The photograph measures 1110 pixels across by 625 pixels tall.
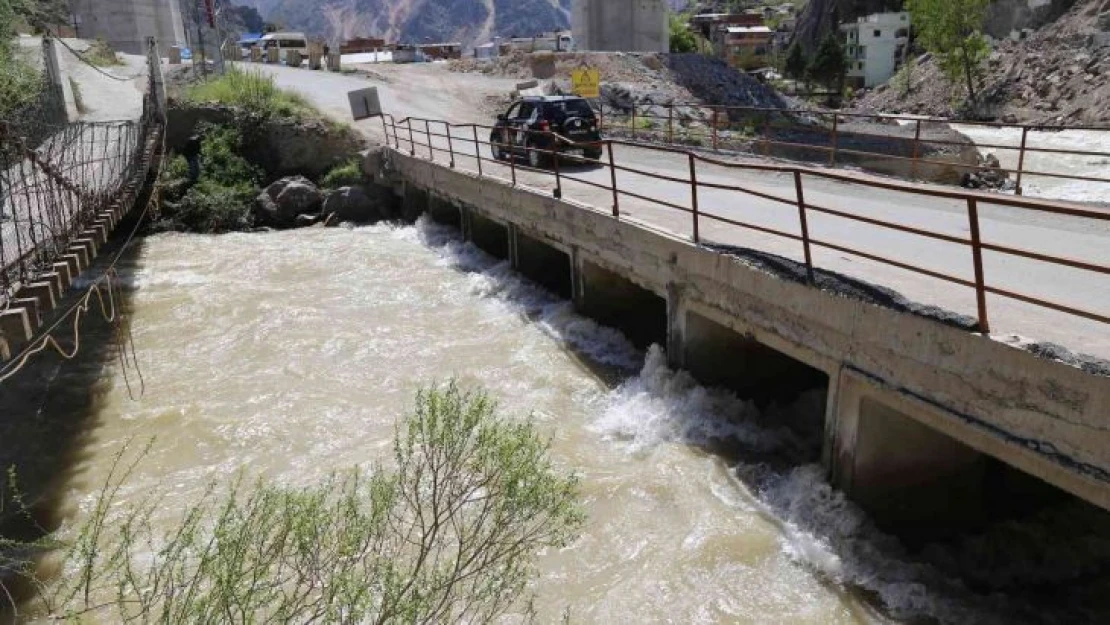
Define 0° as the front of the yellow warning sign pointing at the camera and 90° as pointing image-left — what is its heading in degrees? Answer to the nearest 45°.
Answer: approximately 0°

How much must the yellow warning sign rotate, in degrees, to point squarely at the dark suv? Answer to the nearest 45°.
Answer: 0° — it already faces it

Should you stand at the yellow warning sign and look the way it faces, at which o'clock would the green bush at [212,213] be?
The green bush is roughly at 2 o'clock from the yellow warning sign.

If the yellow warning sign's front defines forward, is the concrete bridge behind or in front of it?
in front

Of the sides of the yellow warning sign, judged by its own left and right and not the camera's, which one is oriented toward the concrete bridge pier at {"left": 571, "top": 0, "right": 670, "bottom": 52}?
back

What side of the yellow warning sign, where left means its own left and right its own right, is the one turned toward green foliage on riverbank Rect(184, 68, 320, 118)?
right
